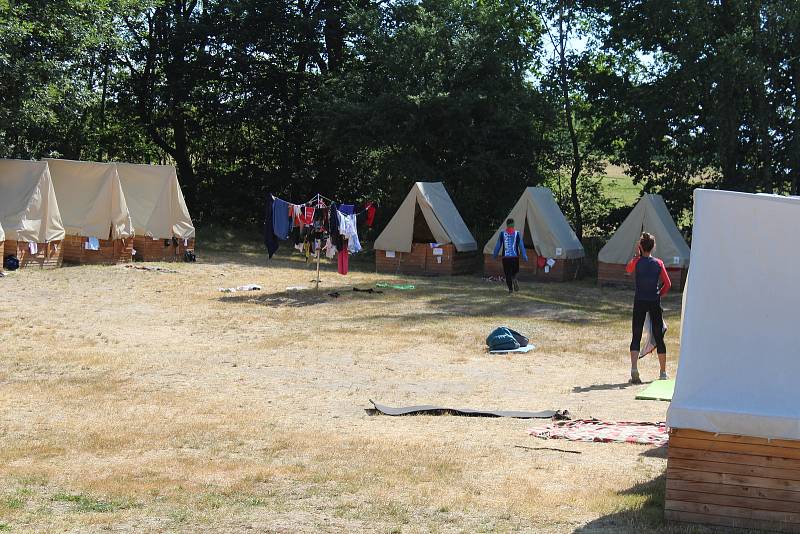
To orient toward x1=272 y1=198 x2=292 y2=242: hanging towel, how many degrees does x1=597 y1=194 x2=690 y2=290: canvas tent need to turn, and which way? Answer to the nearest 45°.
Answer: approximately 45° to its right

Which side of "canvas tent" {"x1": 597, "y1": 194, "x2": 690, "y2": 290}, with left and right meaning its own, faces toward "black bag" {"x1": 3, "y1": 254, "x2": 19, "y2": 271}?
right

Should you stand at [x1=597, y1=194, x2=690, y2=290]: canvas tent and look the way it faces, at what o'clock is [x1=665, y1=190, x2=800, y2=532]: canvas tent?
[x1=665, y1=190, x2=800, y2=532]: canvas tent is roughly at 12 o'clock from [x1=597, y1=194, x2=690, y2=290]: canvas tent.

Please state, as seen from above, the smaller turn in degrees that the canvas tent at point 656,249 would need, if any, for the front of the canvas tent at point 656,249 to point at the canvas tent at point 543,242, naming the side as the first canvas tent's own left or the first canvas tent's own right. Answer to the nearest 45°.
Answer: approximately 90° to the first canvas tent's own right

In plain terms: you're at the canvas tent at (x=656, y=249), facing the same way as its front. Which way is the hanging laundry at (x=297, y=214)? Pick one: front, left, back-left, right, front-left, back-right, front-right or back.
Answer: front-right

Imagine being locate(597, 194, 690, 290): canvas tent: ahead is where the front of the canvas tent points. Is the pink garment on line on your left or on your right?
on your right

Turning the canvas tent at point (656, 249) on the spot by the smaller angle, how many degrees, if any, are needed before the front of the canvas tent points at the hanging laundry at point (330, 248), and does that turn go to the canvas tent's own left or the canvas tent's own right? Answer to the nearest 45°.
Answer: approximately 45° to the canvas tent's own right

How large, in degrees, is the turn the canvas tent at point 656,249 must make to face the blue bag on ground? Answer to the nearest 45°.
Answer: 0° — it already faces it

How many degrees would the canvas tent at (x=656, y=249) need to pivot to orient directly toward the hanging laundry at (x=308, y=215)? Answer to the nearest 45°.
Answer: approximately 45° to its right

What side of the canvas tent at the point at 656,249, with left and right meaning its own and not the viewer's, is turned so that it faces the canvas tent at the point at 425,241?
right

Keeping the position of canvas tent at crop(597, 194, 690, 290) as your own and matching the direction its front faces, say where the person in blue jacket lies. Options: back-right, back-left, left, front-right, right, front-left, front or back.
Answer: front-right

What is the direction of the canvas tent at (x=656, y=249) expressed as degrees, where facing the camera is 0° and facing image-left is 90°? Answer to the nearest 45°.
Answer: approximately 0°
